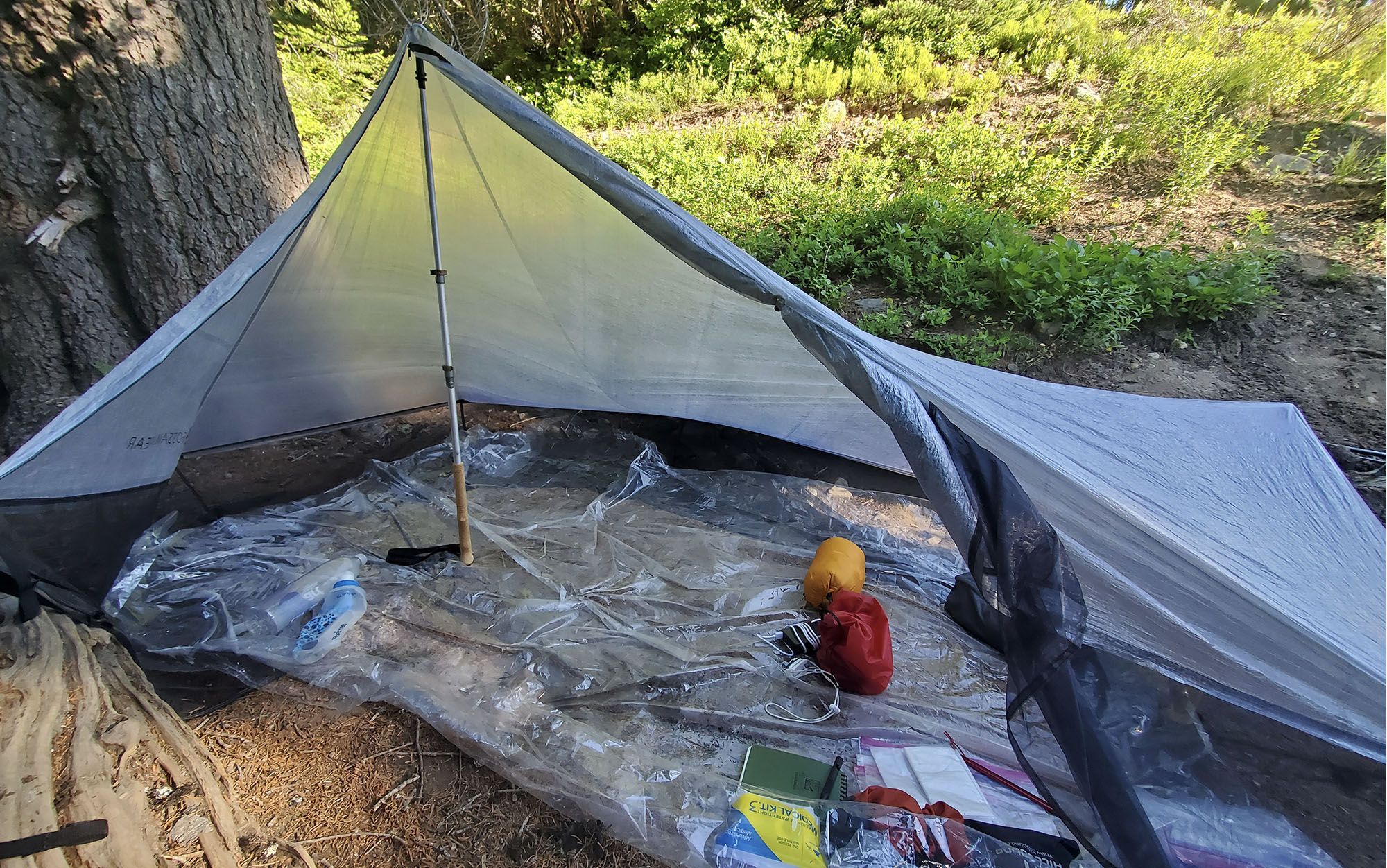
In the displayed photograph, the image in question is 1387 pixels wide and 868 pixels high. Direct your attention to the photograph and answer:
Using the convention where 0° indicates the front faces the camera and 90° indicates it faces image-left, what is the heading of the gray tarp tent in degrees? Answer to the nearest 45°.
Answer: approximately 0°

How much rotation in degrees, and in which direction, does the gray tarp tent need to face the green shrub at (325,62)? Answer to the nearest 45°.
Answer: approximately 135° to its right

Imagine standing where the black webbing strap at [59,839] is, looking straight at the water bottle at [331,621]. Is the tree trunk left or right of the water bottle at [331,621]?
left

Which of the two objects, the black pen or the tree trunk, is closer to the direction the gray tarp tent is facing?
the black pen

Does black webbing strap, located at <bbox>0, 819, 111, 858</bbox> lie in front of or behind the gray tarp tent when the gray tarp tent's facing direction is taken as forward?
in front

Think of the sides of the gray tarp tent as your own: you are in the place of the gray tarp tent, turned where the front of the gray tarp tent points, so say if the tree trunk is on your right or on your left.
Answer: on your right

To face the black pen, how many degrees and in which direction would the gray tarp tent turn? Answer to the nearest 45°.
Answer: approximately 45° to its left
